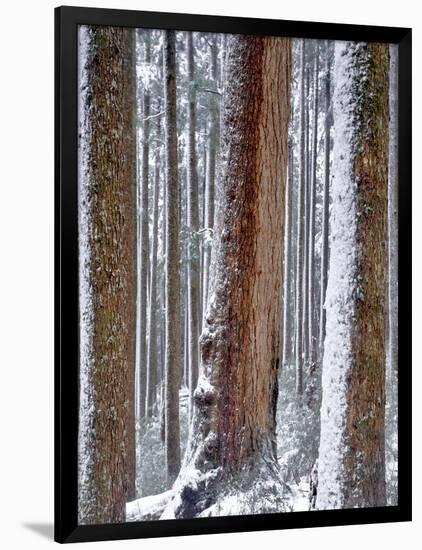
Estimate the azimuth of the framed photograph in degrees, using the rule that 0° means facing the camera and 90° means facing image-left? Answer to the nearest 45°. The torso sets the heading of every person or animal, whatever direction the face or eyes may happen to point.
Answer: approximately 315°
